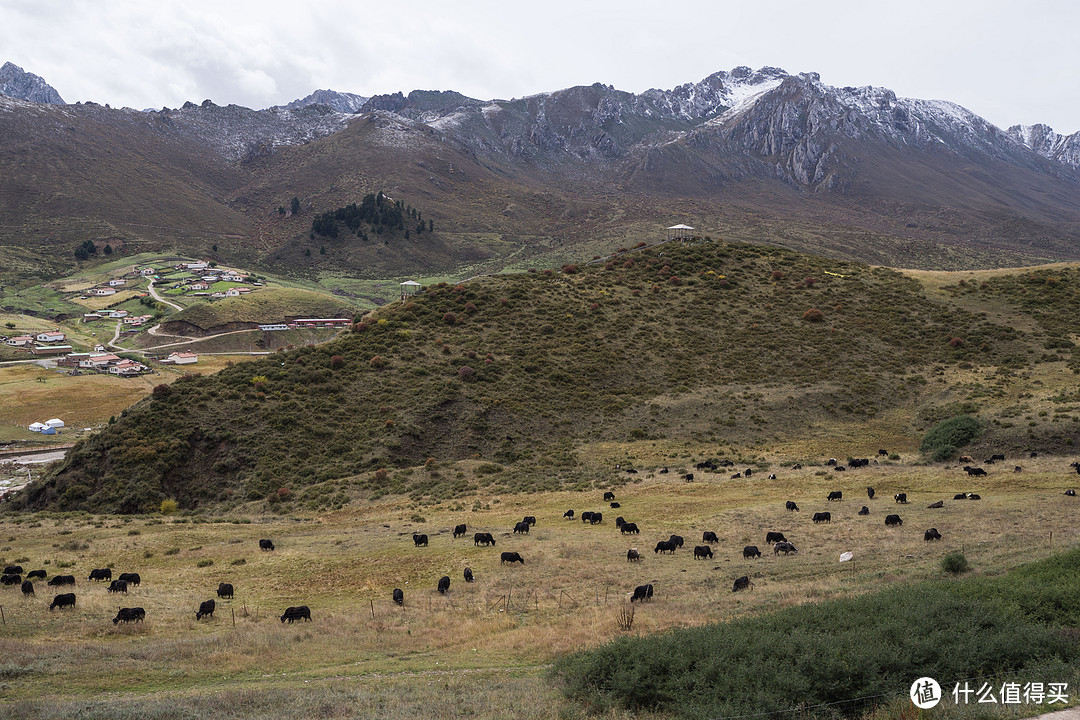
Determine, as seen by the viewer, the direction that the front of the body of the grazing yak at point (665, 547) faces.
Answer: to the viewer's left

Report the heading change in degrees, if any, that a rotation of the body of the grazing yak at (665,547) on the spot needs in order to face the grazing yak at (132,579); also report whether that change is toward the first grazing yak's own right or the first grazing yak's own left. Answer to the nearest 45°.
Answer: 0° — it already faces it

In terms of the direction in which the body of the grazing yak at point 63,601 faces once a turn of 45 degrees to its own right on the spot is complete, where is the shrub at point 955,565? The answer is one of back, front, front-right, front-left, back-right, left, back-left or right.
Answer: back

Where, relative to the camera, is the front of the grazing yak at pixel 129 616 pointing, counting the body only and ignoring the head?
to the viewer's left

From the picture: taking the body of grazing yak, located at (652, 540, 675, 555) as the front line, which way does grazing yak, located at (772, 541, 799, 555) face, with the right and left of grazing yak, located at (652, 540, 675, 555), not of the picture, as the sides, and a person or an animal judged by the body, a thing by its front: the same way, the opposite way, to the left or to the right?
the opposite way

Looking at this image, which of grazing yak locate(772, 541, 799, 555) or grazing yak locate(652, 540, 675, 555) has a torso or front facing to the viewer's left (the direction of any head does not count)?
grazing yak locate(652, 540, 675, 555)

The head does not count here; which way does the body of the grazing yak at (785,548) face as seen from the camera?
to the viewer's right

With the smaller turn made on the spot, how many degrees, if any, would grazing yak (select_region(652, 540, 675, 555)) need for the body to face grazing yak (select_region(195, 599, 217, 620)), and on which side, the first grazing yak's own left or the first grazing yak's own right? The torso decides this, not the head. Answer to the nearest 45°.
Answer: approximately 45° to the first grazing yak's own left

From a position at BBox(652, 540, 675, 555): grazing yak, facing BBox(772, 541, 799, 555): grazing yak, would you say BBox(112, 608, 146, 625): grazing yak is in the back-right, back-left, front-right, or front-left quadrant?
back-right

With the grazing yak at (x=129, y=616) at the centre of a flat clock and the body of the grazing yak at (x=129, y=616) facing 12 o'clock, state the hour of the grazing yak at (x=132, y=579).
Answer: the grazing yak at (x=132, y=579) is roughly at 3 o'clock from the grazing yak at (x=129, y=616).

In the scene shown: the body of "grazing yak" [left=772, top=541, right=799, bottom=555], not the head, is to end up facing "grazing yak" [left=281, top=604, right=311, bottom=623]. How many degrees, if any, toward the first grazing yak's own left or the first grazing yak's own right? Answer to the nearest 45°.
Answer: approximately 135° to the first grazing yak's own right

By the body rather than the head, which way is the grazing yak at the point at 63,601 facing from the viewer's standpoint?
to the viewer's left

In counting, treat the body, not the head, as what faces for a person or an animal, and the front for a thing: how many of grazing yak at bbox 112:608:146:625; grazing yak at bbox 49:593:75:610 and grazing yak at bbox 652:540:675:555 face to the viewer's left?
3

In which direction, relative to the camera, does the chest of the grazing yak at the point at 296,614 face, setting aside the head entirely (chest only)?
to the viewer's left

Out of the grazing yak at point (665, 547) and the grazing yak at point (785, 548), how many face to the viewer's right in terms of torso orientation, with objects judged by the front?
1
